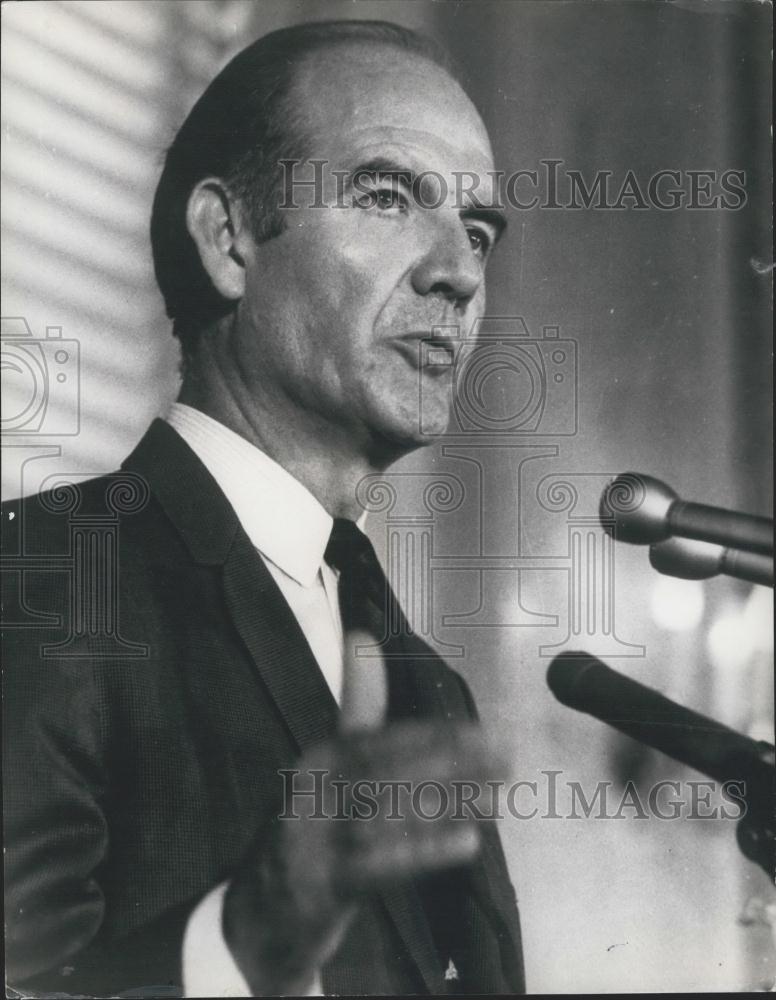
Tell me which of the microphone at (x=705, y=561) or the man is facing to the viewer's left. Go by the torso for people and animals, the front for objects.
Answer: the microphone

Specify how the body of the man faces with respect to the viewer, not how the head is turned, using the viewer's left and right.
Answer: facing the viewer and to the right of the viewer

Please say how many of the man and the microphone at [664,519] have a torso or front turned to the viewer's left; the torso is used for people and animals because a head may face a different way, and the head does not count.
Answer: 1

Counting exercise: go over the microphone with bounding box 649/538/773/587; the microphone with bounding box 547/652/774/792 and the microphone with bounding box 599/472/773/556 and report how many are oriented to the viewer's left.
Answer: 3

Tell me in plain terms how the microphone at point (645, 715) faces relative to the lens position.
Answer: facing to the left of the viewer

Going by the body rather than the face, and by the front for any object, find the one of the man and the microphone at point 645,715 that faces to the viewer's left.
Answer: the microphone

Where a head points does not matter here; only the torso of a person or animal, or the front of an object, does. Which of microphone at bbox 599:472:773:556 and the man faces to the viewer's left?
the microphone

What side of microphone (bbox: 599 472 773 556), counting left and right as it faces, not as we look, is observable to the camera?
left

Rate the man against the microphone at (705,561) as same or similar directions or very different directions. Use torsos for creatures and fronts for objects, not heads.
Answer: very different directions

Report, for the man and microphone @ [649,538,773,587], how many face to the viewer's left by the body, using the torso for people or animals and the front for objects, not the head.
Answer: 1

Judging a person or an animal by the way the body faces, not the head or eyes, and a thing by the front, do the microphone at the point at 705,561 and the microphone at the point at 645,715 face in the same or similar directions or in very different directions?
same or similar directions

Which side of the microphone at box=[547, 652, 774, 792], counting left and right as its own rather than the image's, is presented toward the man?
front

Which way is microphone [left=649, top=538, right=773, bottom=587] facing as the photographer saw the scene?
facing to the left of the viewer

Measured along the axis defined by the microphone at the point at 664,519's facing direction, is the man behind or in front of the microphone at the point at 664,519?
in front

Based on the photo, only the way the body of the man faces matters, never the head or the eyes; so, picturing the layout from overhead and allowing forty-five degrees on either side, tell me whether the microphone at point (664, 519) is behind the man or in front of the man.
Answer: in front

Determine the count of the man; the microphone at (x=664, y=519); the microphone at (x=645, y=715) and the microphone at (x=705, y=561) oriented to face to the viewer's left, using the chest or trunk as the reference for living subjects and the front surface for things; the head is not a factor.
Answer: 3
